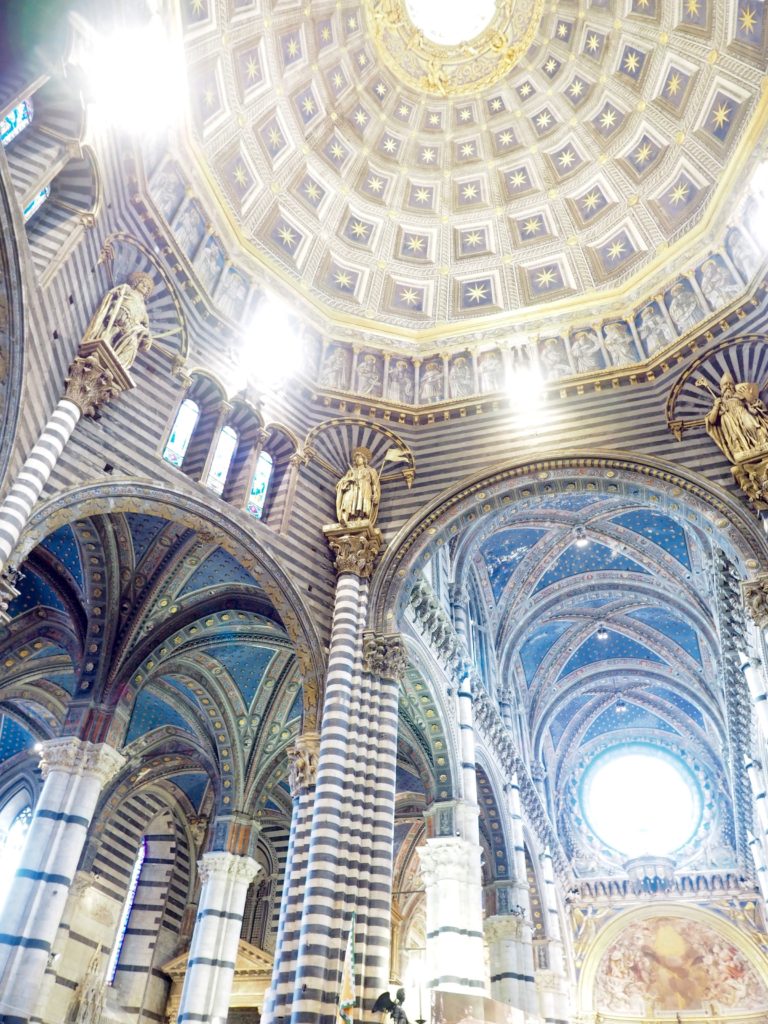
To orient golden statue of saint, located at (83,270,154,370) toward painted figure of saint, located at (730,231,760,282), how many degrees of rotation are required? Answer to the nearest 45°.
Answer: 0° — it already faces it

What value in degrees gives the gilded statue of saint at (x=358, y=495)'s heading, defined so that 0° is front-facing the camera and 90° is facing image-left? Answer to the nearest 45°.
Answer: approximately 0°

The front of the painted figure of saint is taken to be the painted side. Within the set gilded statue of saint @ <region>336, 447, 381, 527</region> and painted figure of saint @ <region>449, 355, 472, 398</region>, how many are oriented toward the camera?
2
